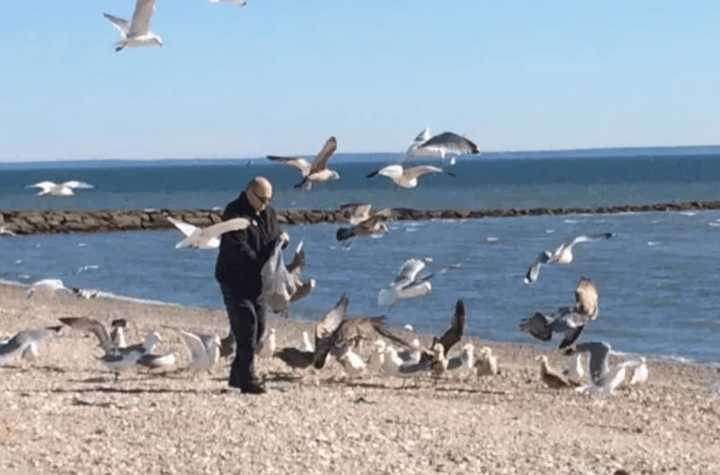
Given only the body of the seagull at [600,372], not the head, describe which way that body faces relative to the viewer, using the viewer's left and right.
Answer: facing to the left of the viewer

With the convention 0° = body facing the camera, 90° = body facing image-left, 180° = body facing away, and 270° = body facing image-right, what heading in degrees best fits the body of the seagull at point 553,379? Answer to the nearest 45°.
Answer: approximately 90°

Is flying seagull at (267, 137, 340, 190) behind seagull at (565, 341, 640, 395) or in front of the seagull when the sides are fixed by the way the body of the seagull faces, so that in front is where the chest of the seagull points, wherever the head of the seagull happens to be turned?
in front

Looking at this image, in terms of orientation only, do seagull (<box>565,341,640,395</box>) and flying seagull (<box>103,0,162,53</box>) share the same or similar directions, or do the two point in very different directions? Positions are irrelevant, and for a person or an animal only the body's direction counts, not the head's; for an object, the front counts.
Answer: very different directions

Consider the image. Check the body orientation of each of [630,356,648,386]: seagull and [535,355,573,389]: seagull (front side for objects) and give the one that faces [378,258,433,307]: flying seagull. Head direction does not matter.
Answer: [535,355,573,389]: seagull
